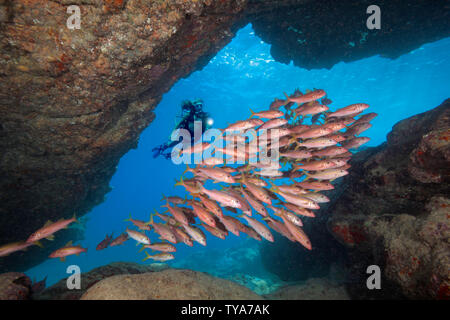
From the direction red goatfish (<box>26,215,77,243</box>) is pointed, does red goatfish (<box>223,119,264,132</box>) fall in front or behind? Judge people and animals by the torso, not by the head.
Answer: behind

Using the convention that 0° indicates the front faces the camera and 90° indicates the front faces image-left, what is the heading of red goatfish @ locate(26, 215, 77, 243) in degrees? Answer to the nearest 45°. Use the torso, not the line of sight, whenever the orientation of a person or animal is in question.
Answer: approximately 90°
